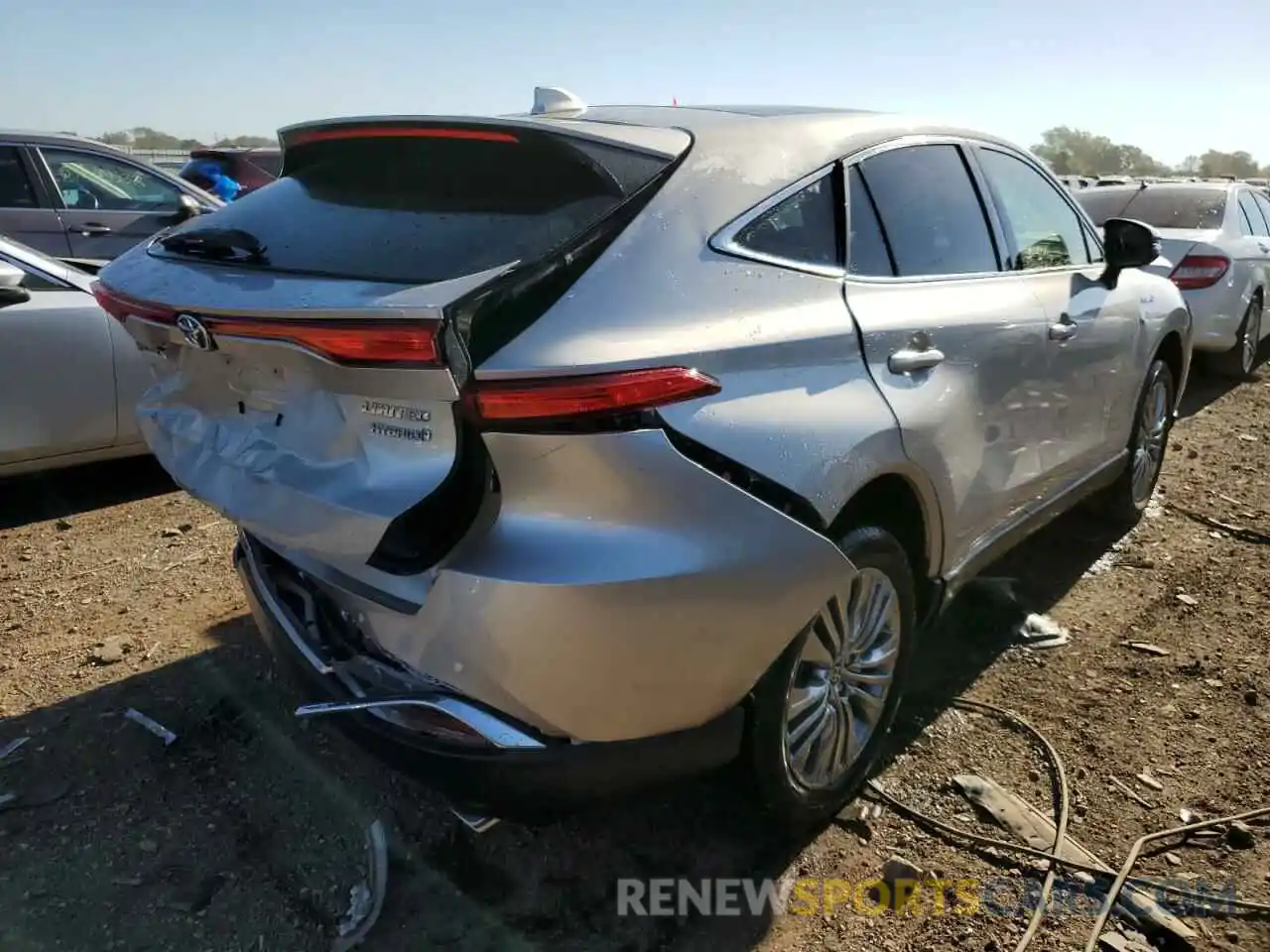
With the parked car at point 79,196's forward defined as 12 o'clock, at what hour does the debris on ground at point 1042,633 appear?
The debris on ground is roughly at 2 o'clock from the parked car.

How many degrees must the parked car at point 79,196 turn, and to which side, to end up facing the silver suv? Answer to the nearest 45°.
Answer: approximately 90° to its right

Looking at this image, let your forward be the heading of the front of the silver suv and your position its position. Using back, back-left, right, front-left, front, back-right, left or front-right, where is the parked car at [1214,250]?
front

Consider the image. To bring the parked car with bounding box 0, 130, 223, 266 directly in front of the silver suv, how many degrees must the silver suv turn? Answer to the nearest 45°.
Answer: approximately 90° to its left

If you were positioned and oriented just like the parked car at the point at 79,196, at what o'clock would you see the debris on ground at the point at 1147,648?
The debris on ground is roughly at 2 o'clock from the parked car.

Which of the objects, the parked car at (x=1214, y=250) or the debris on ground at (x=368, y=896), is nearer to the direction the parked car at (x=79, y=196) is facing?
the parked car

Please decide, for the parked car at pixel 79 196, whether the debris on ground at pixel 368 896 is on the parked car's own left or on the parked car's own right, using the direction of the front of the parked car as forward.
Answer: on the parked car's own right

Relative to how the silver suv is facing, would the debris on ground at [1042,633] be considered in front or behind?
in front

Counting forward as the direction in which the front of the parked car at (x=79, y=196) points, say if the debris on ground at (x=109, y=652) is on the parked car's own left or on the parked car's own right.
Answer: on the parked car's own right

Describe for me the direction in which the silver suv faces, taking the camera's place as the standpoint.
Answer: facing away from the viewer and to the right of the viewer

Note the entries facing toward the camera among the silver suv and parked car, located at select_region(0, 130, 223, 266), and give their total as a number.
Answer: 0

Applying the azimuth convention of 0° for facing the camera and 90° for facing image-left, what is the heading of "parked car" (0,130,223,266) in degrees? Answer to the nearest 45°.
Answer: approximately 270°
